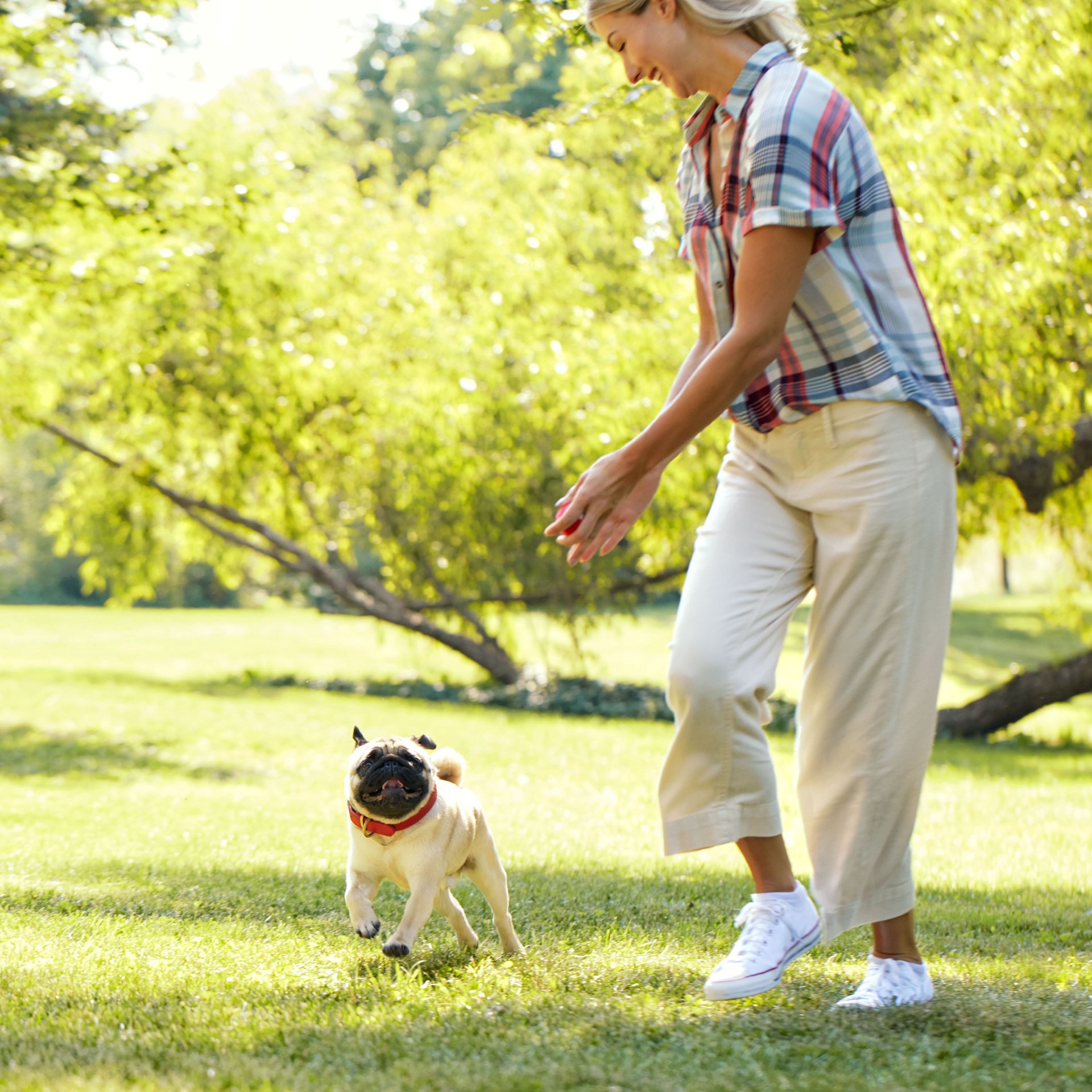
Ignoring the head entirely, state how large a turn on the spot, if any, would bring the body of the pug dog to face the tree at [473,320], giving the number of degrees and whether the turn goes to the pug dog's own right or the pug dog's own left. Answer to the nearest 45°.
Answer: approximately 135° to the pug dog's own right

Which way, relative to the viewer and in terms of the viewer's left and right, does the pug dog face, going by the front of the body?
facing the viewer and to the left of the viewer

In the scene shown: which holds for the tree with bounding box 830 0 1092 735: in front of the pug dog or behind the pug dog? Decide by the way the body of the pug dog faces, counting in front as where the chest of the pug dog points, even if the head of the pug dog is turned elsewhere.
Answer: behind

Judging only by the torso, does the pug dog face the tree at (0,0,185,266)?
no

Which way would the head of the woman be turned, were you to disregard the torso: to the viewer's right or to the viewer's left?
to the viewer's left
